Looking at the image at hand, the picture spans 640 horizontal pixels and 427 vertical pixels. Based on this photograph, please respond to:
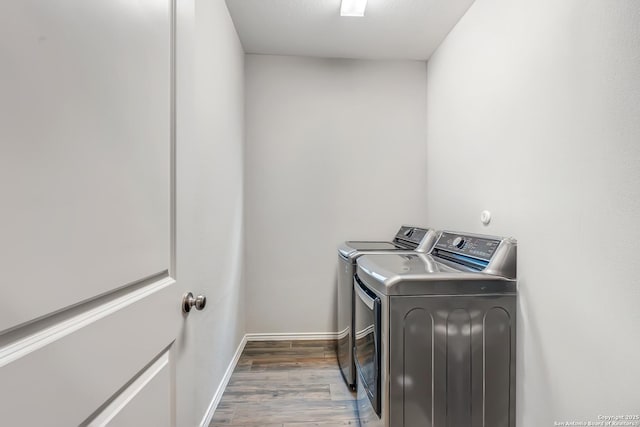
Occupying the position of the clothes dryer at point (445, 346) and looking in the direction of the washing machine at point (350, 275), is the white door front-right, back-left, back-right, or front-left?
back-left

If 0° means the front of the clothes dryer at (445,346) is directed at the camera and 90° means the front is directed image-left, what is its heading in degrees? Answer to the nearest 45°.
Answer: approximately 90°

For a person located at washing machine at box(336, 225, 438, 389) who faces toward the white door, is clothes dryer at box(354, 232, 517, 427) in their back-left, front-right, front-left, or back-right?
front-left

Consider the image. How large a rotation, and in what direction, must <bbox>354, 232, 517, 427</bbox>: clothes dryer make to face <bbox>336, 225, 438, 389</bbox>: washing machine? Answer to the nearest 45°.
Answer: approximately 45° to its right

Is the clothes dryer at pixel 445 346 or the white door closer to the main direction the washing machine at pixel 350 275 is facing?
the white door

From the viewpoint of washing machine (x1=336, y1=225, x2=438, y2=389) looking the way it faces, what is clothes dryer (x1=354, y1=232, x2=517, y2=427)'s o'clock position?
clothes dryer (x1=354, y1=232, x2=517, y2=427) is roughly at 8 o'clock from washing machine (x1=336, y1=225, x2=438, y2=389).

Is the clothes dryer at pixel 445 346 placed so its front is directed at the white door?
no

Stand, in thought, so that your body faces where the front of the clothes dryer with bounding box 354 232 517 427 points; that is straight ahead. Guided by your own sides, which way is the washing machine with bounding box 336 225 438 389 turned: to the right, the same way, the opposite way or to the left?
the same way

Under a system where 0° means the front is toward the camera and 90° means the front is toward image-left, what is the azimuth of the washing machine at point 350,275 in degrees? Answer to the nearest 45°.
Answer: approximately 90°

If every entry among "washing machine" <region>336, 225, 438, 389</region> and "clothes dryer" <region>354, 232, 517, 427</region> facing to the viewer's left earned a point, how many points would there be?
2

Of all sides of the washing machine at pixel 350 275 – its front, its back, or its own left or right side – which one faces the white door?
left
